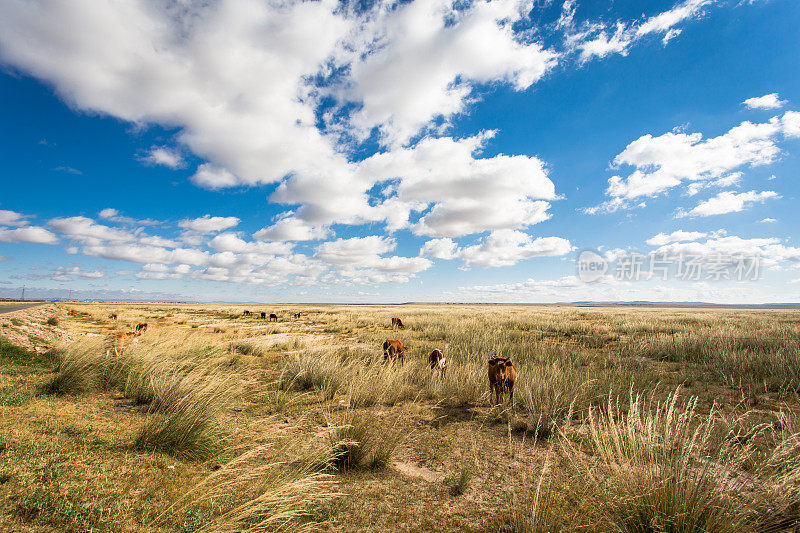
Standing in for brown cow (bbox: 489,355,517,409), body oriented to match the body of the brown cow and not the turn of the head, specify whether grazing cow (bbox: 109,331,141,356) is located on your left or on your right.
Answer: on your right

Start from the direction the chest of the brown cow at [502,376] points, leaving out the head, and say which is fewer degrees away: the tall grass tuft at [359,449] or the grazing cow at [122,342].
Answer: the tall grass tuft

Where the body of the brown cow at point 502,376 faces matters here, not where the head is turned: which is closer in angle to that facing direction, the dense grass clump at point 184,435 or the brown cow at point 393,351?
the dense grass clump

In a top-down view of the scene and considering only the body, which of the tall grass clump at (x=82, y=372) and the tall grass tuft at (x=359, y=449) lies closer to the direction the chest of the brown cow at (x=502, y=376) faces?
the tall grass tuft

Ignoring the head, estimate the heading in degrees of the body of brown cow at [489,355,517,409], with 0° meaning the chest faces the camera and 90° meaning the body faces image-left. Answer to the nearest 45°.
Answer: approximately 0°

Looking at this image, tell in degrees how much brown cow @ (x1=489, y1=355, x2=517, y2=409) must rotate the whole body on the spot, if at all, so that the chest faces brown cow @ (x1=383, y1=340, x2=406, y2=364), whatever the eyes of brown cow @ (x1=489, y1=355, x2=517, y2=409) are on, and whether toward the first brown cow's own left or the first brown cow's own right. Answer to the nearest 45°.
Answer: approximately 135° to the first brown cow's own right

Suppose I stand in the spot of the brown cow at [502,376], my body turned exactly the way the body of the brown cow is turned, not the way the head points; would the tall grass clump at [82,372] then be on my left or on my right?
on my right

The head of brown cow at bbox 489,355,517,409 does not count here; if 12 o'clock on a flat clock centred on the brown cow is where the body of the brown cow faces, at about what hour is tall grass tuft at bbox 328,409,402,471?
The tall grass tuft is roughly at 1 o'clock from the brown cow.

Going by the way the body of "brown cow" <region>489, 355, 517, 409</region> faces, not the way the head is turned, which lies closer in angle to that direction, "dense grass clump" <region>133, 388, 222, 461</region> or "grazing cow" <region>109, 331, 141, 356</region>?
the dense grass clump

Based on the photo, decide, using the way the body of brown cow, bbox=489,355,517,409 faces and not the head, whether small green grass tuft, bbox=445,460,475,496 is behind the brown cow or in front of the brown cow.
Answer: in front
